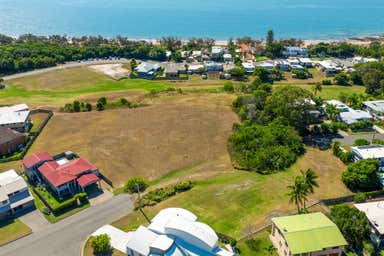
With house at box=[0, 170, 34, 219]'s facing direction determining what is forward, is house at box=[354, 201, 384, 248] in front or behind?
in front

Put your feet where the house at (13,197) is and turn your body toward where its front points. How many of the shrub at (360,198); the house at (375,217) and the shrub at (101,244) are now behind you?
0

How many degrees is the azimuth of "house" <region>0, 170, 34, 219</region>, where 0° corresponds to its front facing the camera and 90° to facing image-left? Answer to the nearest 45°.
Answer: approximately 315°

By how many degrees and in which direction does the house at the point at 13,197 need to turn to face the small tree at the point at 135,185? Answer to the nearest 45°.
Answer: approximately 45° to its left

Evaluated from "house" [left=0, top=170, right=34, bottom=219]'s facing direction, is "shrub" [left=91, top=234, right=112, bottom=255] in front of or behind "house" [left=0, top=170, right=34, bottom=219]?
in front

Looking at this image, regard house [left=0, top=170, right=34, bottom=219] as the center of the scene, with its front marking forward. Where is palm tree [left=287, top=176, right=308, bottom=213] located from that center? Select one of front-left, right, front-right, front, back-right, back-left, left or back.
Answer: front

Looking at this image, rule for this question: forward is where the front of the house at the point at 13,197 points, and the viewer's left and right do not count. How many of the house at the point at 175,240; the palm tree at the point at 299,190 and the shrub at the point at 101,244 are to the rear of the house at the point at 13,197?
0

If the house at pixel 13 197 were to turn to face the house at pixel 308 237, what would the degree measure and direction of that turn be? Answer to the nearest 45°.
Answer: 0° — it already faces it

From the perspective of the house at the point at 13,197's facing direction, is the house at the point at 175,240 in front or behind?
in front

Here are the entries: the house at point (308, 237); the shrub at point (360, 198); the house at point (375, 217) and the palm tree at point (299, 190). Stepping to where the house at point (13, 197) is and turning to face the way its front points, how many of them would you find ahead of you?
4
